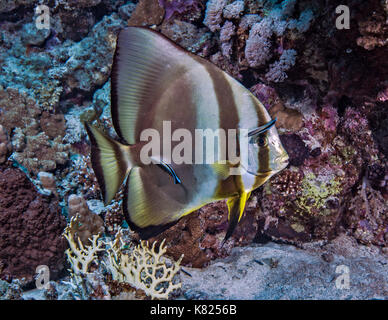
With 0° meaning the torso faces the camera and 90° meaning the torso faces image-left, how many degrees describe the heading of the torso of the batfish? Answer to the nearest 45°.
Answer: approximately 270°
